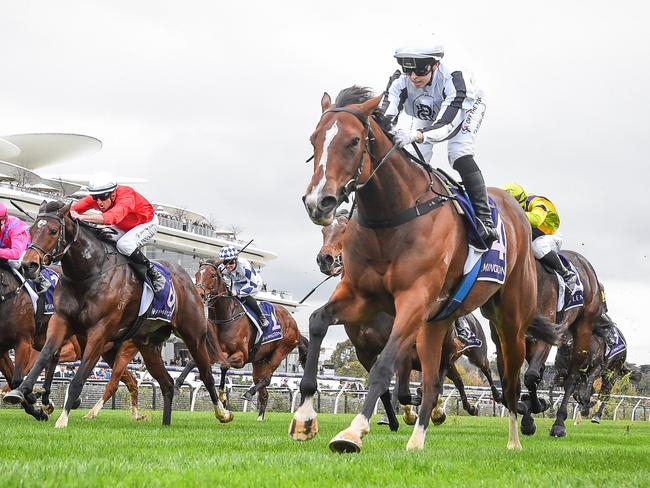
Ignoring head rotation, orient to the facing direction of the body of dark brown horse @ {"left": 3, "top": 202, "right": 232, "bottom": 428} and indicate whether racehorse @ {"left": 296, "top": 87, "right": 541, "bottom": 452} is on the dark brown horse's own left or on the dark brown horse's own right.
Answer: on the dark brown horse's own left

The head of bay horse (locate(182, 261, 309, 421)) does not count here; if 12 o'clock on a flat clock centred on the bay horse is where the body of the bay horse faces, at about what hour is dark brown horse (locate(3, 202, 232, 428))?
The dark brown horse is roughly at 11 o'clock from the bay horse.

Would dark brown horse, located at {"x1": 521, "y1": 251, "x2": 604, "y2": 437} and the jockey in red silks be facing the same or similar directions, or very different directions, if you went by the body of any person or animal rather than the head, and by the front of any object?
same or similar directions

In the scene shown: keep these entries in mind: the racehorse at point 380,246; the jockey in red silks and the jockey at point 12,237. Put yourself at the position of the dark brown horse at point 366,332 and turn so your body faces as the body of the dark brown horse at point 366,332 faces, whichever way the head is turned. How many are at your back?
0

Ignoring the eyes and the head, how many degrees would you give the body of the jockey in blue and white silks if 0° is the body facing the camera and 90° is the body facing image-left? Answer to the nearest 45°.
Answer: approximately 45°

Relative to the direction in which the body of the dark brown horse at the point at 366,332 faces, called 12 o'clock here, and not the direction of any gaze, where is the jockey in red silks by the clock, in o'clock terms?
The jockey in red silks is roughly at 1 o'clock from the dark brown horse.

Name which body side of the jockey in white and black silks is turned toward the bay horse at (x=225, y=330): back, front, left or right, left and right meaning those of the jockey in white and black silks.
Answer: right

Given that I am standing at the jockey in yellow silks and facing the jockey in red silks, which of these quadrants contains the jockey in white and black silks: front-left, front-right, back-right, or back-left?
front-left

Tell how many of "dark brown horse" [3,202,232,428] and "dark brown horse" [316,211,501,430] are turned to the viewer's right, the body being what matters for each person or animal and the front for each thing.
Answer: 0

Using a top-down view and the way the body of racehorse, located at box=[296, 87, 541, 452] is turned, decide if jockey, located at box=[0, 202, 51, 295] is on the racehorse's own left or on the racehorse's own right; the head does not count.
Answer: on the racehorse's own right

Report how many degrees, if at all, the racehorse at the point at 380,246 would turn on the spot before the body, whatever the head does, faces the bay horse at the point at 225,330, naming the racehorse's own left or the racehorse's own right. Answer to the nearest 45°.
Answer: approximately 135° to the racehorse's own right

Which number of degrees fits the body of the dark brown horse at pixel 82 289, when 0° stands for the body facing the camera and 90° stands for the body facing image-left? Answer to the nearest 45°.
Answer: approximately 45°

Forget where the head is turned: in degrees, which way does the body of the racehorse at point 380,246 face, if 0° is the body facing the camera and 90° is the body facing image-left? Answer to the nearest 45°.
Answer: approximately 45°

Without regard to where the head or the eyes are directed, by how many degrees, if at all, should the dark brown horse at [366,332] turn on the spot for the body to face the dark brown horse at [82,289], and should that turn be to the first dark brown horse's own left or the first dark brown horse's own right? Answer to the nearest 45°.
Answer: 0° — it already faces it

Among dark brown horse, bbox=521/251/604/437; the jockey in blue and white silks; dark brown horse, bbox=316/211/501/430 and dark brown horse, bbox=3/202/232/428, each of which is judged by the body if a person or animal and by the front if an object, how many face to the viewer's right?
0

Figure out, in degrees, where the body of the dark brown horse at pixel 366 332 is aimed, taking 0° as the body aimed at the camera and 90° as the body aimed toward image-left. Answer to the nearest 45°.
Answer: approximately 45°
